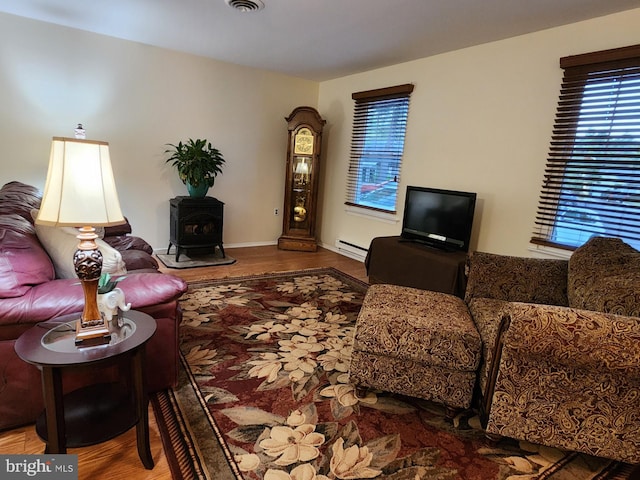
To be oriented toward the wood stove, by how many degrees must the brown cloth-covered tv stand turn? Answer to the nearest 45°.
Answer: approximately 45° to its right

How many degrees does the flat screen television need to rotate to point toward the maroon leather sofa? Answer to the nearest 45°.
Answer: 0° — it already faces it

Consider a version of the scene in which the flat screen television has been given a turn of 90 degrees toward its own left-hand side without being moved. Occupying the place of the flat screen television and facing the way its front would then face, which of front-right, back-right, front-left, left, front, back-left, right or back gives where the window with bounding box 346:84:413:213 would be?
back

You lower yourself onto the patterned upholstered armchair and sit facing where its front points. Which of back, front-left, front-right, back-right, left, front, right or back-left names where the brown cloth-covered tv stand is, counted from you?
front-right

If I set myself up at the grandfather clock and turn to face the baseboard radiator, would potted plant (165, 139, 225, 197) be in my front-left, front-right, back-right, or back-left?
back-right

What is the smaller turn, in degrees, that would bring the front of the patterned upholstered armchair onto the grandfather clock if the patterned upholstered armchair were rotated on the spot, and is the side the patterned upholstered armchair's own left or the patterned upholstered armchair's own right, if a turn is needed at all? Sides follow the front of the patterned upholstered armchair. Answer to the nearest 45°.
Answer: approximately 45° to the patterned upholstered armchair's own right

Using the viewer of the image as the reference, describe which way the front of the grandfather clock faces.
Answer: facing the viewer

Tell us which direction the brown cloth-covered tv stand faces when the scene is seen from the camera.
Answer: facing the viewer and to the left of the viewer

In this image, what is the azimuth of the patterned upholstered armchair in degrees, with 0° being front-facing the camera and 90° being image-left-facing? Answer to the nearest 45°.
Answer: approximately 90°

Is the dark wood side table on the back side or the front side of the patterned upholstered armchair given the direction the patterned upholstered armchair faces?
on the front side

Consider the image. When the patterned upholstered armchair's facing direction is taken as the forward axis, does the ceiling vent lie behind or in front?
in front

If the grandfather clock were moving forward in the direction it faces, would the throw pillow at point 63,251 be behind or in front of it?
in front

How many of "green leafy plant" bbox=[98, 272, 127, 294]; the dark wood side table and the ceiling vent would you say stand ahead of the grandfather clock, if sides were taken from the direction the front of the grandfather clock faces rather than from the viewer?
3
